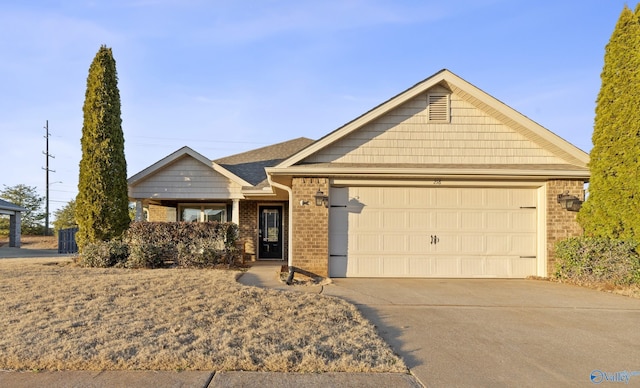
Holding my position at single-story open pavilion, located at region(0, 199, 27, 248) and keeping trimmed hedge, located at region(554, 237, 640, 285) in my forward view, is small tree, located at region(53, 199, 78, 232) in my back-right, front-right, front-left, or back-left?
back-left

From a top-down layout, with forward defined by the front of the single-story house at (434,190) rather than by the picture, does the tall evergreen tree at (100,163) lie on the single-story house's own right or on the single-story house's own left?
on the single-story house's own right

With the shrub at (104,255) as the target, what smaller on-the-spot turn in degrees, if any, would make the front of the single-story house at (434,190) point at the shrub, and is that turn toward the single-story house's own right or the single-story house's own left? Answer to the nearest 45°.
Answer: approximately 90° to the single-story house's own right

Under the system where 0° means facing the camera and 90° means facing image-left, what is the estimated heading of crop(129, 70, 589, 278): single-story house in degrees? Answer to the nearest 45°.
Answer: approximately 0°

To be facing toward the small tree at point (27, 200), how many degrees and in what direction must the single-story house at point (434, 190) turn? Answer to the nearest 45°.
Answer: approximately 135° to its right

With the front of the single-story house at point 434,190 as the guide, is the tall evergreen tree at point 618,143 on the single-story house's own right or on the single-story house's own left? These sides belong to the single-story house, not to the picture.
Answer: on the single-story house's own left

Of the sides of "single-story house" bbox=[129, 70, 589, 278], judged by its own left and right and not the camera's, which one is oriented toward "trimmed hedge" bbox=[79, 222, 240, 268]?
right
